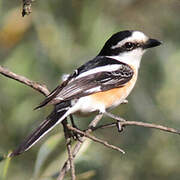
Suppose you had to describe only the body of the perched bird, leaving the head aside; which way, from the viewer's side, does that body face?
to the viewer's right

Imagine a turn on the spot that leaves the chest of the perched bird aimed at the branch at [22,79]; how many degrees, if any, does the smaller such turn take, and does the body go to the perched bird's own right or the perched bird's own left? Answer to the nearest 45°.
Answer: approximately 135° to the perched bird's own right
